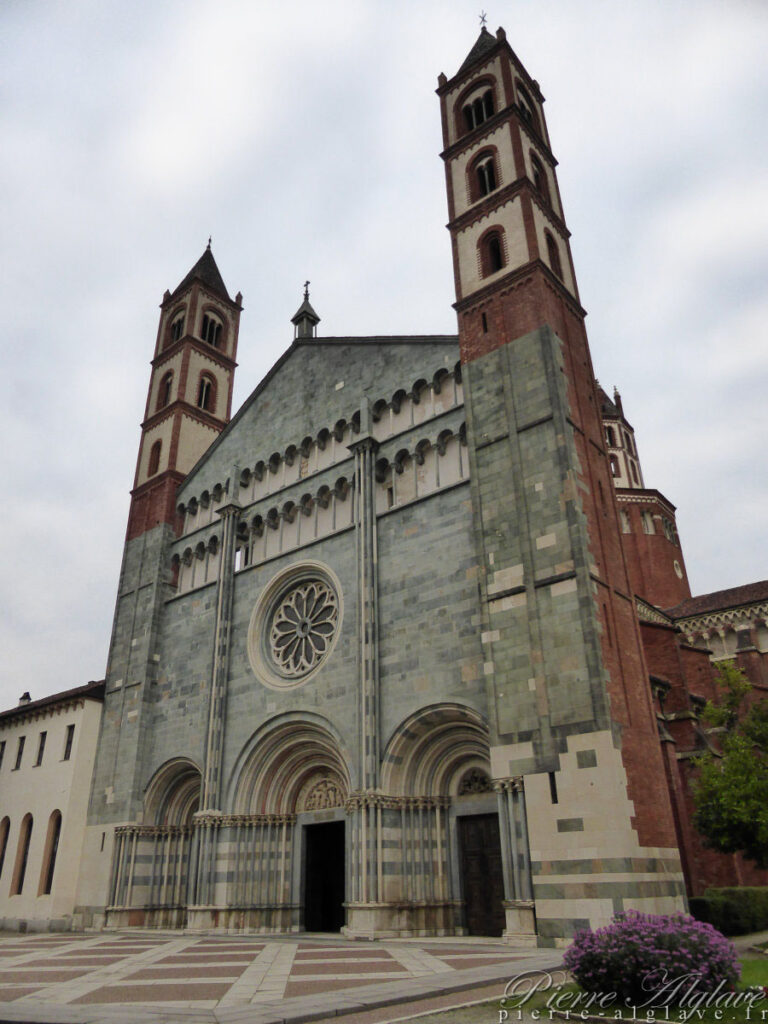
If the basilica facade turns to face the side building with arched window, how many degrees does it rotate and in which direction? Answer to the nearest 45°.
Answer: approximately 90° to its right

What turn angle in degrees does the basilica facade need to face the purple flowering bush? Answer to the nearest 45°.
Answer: approximately 45° to its left

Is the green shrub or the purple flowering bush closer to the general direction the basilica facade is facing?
the purple flowering bush

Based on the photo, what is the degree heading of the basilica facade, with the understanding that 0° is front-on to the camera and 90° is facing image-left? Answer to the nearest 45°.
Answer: approximately 45°
